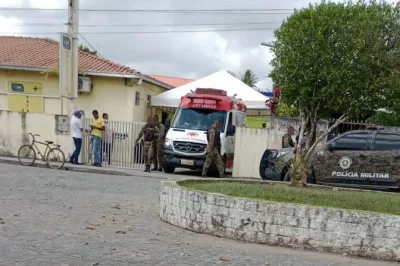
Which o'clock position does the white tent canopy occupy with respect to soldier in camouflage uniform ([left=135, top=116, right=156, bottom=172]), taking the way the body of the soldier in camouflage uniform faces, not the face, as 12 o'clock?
The white tent canopy is roughly at 7 o'clock from the soldier in camouflage uniform.

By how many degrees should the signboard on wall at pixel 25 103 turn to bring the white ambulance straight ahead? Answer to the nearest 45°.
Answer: approximately 45° to its left

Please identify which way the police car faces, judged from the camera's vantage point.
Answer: facing to the left of the viewer

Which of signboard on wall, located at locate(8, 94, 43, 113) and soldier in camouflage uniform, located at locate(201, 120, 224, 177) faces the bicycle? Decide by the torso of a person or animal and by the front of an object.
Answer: the signboard on wall

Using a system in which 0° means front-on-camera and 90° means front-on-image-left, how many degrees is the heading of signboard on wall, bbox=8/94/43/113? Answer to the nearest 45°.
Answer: approximately 0°

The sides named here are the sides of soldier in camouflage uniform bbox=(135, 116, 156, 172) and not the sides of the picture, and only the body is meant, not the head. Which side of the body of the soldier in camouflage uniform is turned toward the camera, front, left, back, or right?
front
